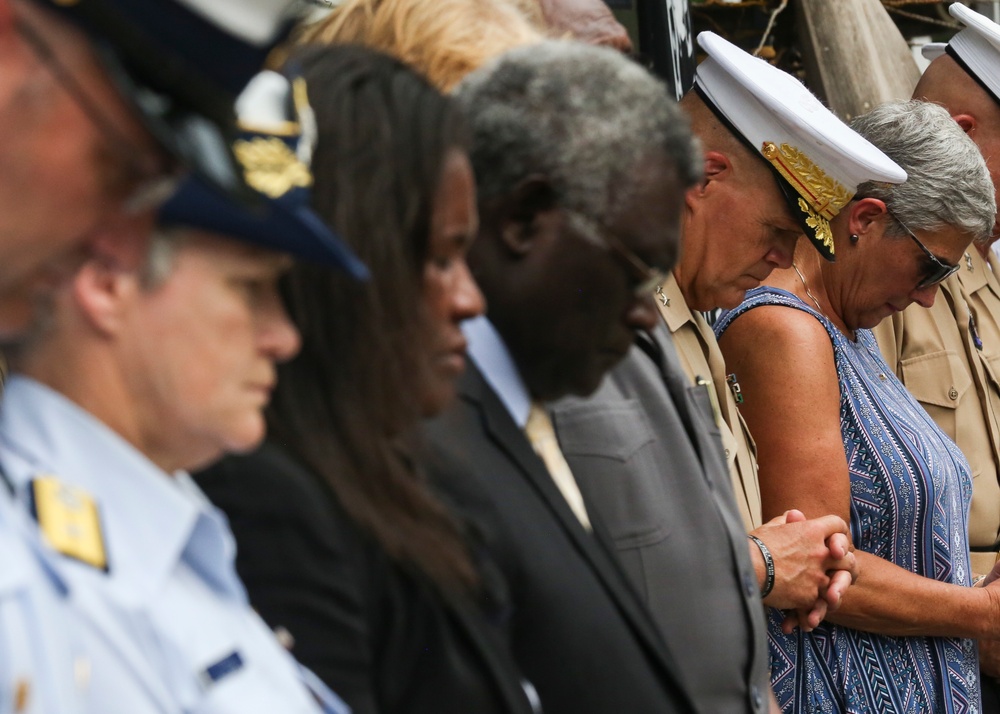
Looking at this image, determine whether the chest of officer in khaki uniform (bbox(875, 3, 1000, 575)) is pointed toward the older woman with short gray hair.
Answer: no

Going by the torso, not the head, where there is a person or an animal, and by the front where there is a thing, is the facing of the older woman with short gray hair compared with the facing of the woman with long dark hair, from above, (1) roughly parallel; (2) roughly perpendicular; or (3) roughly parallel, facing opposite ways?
roughly parallel

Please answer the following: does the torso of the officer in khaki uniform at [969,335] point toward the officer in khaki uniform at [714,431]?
no
